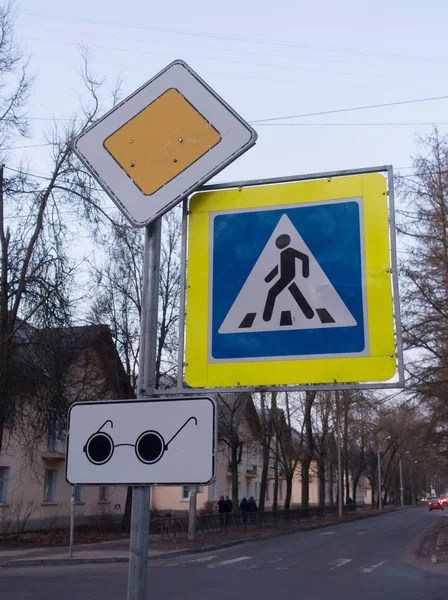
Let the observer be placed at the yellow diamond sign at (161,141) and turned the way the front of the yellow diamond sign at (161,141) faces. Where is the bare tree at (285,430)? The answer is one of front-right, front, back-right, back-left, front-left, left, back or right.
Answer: back

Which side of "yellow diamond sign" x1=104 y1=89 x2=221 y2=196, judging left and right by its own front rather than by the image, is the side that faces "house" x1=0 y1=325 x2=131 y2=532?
back

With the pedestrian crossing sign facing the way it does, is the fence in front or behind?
behind

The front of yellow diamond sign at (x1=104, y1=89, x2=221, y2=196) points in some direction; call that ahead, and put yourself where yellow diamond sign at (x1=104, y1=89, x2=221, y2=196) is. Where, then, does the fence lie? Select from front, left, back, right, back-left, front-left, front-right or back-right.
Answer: back

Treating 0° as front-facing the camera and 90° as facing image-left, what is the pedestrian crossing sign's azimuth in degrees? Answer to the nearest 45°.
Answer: approximately 0°

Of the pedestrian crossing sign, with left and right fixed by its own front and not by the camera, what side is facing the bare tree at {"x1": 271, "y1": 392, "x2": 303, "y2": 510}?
back

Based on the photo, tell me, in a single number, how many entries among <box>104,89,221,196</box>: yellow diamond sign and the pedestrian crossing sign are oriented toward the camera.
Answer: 2
